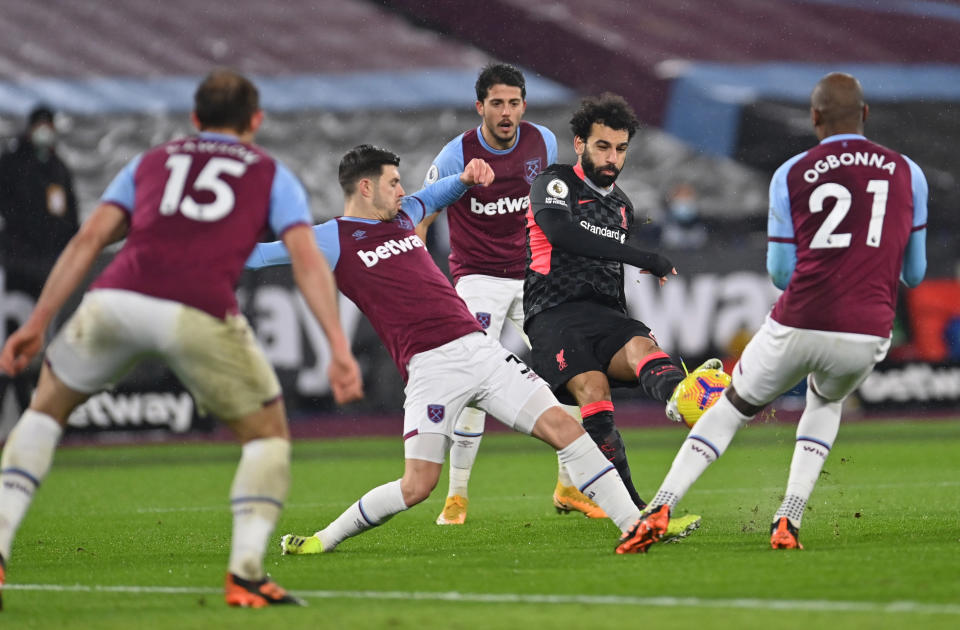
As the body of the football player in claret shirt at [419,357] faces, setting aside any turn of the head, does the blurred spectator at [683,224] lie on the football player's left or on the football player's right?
on the football player's left

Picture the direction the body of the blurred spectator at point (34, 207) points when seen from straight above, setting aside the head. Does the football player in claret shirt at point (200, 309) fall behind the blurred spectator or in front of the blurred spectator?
in front

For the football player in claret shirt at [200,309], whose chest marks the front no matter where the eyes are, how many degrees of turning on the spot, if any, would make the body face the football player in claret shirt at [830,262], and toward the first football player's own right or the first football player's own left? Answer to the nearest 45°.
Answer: approximately 90° to the first football player's own right

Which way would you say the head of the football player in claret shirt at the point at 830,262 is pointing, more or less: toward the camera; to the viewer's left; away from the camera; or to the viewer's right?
away from the camera

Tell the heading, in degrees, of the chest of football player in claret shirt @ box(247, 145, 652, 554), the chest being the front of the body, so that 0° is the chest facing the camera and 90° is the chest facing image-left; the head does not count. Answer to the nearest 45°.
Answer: approximately 315°

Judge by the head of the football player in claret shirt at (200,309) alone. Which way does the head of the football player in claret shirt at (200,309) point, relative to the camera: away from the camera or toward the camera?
away from the camera

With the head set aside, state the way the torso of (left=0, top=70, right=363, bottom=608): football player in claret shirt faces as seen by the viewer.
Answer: away from the camera

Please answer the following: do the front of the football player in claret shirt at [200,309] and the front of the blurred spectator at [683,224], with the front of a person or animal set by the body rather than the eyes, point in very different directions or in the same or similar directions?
very different directions

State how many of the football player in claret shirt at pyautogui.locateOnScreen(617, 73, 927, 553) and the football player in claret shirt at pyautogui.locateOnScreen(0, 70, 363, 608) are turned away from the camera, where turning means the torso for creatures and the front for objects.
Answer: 2

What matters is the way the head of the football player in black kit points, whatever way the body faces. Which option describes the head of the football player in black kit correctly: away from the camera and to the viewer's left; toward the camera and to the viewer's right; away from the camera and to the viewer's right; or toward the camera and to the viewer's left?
toward the camera and to the viewer's right

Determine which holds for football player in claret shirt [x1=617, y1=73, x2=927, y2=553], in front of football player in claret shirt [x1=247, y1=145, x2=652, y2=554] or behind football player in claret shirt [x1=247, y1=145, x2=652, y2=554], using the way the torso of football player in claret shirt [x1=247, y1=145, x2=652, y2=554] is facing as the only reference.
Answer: in front

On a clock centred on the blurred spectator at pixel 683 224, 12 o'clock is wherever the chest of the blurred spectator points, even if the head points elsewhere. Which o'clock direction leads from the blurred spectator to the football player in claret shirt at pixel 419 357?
The football player in claret shirt is roughly at 12 o'clock from the blurred spectator.

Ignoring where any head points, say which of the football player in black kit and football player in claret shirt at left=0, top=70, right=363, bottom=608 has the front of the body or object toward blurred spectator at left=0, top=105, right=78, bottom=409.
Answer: the football player in claret shirt

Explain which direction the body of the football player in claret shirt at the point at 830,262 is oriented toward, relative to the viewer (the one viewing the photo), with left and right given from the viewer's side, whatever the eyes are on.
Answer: facing away from the viewer
